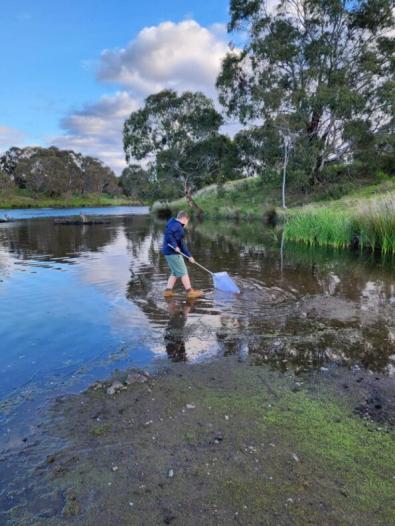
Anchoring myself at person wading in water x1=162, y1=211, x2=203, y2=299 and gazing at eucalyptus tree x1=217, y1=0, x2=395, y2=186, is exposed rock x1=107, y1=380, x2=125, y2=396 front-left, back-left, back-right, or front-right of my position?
back-right

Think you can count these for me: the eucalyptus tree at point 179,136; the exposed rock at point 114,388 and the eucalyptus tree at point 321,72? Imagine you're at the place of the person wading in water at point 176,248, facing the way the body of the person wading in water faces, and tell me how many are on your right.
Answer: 1

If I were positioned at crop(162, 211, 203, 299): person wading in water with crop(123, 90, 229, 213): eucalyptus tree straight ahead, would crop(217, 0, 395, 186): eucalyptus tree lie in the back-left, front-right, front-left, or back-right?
front-right

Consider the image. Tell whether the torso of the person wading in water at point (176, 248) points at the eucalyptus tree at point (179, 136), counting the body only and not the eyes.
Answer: no

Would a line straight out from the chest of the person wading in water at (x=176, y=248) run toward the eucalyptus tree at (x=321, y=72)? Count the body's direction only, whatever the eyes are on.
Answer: no

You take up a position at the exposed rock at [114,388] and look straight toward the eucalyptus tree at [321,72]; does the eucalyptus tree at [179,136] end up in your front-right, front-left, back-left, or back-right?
front-left

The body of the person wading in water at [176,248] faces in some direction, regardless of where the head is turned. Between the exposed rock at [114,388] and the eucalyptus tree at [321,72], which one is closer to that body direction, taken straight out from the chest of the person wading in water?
the eucalyptus tree

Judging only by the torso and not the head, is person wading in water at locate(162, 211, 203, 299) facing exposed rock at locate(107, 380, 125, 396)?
no

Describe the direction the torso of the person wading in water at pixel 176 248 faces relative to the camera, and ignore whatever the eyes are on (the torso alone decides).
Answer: to the viewer's right

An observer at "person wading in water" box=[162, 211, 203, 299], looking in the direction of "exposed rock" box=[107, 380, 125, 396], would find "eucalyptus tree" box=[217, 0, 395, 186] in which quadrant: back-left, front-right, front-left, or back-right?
back-left
